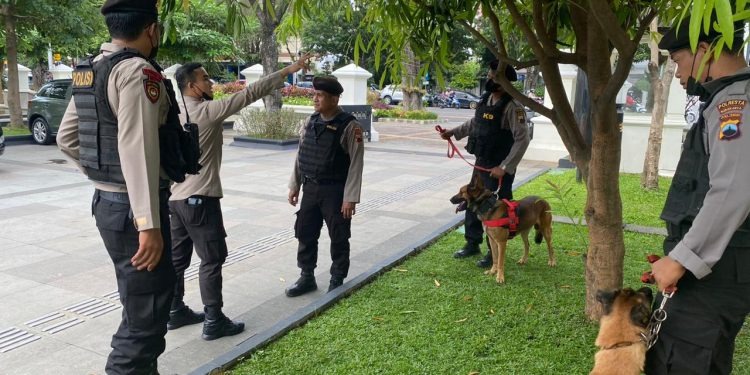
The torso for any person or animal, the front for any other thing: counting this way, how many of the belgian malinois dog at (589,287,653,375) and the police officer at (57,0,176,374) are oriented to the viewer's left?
0

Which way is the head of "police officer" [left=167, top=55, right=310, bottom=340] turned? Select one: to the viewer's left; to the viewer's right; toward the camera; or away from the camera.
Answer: to the viewer's right

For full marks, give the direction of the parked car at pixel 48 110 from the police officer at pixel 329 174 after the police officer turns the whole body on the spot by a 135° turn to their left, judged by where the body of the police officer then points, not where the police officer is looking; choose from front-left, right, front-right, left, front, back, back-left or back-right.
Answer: back-left

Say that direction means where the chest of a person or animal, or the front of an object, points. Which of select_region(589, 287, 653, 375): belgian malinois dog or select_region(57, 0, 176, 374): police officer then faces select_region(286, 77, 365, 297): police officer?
select_region(57, 0, 176, 374): police officer

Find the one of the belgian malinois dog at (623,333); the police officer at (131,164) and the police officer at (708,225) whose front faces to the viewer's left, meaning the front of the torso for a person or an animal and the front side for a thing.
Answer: the police officer at (708,225)

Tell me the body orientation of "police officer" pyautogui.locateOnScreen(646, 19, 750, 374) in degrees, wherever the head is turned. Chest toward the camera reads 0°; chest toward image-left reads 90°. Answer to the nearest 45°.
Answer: approximately 90°

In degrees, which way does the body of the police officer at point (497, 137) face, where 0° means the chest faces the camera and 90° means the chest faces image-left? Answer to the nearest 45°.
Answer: approximately 45°

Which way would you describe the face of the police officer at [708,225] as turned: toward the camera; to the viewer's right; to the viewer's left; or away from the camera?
to the viewer's left

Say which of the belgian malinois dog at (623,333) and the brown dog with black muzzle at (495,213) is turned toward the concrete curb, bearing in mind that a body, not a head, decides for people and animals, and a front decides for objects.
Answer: the brown dog with black muzzle

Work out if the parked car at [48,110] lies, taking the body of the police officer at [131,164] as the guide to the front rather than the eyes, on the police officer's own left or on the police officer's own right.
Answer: on the police officer's own left

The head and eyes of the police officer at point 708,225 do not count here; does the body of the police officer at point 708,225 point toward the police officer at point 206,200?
yes
